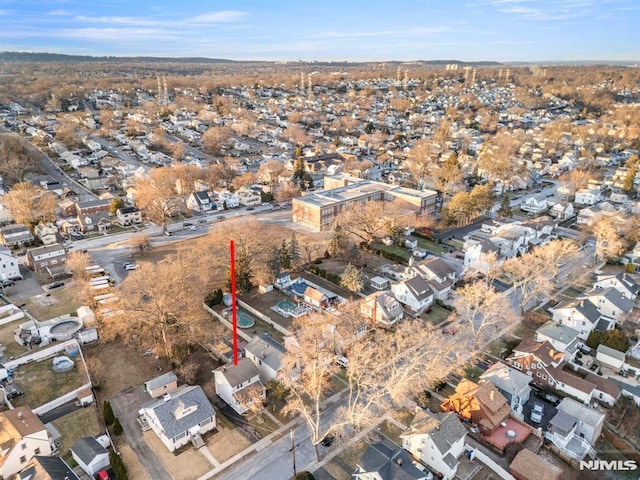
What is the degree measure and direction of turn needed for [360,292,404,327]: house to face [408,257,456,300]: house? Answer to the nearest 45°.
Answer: approximately 90° to its left

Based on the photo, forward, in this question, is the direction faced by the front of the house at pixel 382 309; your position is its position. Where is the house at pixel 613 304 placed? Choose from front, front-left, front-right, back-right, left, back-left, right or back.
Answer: front-left

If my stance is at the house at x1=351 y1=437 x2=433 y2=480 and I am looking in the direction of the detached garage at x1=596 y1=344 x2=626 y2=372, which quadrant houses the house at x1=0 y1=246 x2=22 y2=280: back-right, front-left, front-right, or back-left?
back-left

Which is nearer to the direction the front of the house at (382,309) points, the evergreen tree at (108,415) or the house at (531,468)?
the house

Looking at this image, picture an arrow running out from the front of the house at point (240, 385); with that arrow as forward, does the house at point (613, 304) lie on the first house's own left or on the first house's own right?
on the first house's own left

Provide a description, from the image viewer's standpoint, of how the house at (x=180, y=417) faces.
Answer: facing the viewer and to the right of the viewer

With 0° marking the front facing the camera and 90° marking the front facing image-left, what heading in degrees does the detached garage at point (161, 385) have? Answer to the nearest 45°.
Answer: approximately 315°

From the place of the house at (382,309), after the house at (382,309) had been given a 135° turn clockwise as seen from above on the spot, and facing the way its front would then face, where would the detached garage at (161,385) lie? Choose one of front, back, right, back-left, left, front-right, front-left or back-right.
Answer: front-left

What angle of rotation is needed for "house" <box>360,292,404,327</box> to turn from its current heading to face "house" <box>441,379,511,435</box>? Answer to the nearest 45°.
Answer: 0° — it already faces it
